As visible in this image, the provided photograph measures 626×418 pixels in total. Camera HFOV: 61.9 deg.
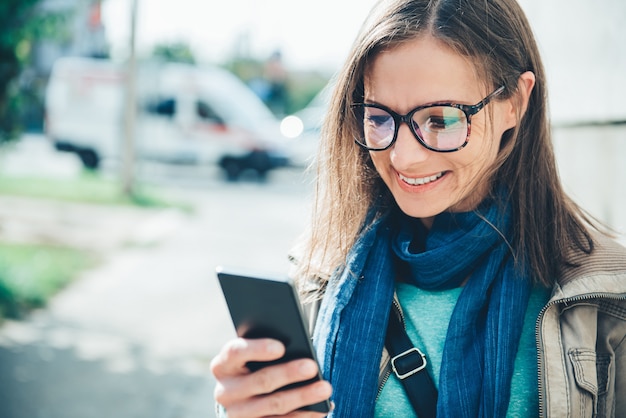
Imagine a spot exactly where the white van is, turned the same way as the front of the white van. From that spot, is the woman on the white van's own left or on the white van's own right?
on the white van's own right

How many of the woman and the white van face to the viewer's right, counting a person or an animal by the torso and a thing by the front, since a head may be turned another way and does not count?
1

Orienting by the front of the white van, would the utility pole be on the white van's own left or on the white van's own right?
on the white van's own right

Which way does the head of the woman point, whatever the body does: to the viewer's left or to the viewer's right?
to the viewer's left

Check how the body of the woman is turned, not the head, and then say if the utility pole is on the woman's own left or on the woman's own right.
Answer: on the woman's own right

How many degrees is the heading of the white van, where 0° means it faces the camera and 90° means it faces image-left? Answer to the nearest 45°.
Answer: approximately 270°

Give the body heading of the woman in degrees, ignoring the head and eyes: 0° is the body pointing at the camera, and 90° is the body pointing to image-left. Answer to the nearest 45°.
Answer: approximately 45°
